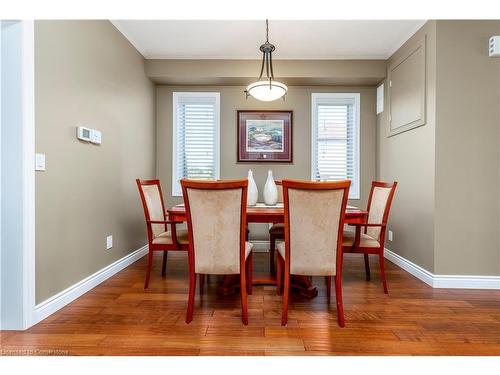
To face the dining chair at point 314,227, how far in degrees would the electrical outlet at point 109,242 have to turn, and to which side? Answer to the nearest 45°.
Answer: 0° — it already faces it

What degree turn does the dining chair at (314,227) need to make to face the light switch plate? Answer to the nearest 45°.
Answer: approximately 90° to its left

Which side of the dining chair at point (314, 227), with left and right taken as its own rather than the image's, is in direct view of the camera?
back

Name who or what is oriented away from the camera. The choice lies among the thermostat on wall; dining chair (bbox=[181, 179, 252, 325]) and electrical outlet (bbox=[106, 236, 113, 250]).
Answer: the dining chair

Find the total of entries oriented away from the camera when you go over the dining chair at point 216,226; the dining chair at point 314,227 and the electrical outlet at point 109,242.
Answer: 2

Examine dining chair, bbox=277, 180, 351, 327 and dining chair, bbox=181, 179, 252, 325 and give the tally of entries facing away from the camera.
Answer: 2

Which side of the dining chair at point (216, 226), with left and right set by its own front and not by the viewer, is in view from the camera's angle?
back

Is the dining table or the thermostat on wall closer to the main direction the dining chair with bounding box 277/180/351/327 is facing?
the dining table

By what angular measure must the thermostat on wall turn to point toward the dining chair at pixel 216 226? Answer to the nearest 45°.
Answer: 0° — it already faces it

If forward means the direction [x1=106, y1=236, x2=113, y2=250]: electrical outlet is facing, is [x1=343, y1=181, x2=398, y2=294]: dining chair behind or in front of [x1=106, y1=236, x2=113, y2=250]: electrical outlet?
in front
